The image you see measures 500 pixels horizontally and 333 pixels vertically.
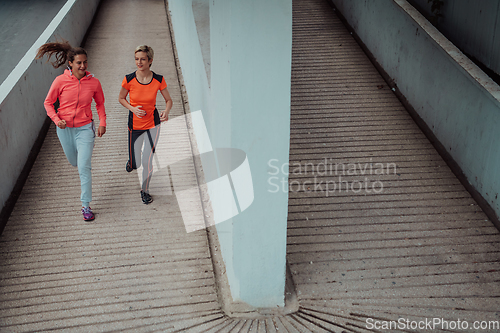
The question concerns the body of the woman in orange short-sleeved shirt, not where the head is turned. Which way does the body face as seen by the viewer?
toward the camera

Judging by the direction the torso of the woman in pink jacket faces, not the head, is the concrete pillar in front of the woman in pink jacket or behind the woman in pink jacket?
in front

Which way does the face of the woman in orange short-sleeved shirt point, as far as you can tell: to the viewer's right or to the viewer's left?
to the viewer's left

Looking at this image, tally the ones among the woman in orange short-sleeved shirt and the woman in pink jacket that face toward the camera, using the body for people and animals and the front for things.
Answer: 2

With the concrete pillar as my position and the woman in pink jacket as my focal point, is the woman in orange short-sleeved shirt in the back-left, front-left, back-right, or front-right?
front-right

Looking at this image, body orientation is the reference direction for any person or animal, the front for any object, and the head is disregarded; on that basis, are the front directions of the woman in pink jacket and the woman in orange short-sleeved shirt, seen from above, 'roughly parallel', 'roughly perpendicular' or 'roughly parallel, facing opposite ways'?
roughly parallel

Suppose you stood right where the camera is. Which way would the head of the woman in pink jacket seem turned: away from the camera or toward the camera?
toward the camera

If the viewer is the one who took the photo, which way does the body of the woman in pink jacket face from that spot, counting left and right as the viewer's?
facing the viewer

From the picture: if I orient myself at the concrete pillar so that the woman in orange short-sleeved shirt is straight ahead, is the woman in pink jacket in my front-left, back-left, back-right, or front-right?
front-left
